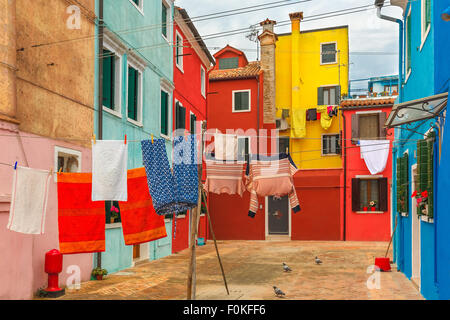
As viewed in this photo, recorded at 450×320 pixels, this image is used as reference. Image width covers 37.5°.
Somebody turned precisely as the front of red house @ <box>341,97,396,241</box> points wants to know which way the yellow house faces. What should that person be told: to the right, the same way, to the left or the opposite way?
the same way

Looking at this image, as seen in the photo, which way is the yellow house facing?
toward the camera

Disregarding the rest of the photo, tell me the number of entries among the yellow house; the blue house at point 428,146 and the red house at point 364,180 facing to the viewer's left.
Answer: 1

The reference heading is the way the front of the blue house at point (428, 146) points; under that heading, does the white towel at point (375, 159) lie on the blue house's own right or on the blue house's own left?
on the blue house's own right

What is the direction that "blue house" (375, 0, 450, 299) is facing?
to the viewer's left

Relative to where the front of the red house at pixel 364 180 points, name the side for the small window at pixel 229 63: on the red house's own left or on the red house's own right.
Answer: on the red house's own right

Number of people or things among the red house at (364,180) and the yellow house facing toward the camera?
2

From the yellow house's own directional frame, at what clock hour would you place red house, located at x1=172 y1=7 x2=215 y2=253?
The red house is roughly at 1 o'clock from the yellow house.

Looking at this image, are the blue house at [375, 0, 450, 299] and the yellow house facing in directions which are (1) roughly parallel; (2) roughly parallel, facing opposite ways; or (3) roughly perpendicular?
roughly perpendicular

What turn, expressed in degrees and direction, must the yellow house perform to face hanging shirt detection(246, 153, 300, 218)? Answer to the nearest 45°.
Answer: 0° — it already faces it

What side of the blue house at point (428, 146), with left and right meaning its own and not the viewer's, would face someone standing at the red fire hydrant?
front

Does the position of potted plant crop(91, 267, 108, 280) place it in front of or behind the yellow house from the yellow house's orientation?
in front

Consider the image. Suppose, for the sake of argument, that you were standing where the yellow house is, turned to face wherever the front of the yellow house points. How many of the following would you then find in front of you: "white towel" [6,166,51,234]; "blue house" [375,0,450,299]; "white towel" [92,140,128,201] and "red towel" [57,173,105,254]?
4

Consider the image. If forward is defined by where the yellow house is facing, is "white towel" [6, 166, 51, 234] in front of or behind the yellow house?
in front

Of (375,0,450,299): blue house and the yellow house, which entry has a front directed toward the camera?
the yellow house
